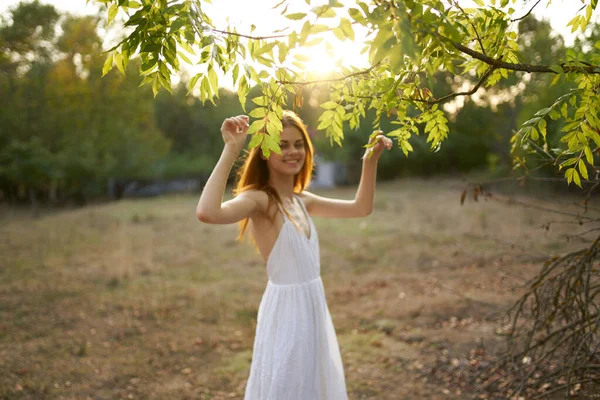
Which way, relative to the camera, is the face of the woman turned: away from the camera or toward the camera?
toward the camera

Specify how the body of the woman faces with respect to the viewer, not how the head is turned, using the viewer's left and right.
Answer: facing the viewer and to the right of the viewer
